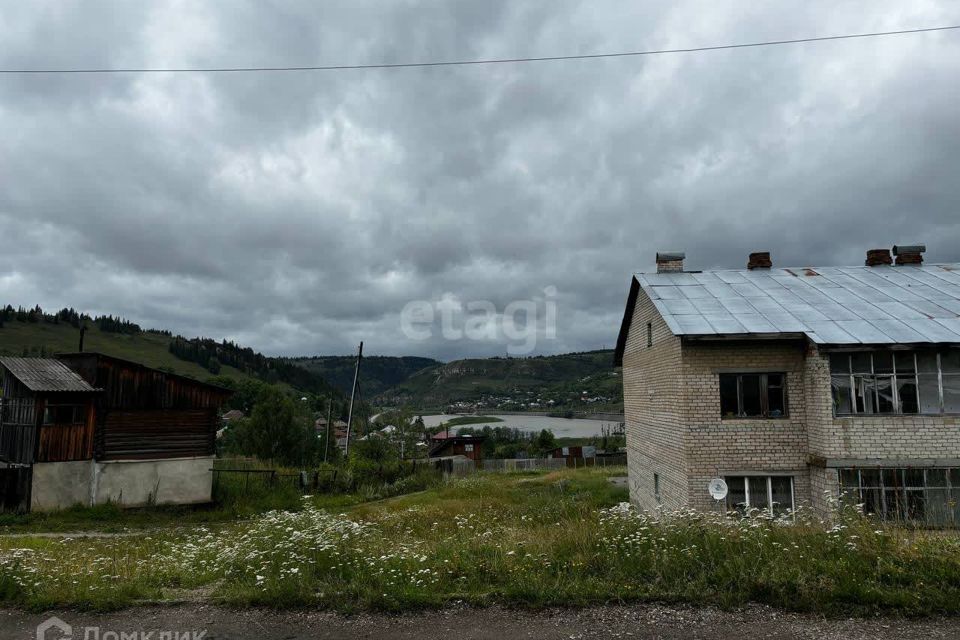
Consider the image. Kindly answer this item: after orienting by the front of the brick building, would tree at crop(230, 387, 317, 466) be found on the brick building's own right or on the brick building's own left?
on the brick building's own right

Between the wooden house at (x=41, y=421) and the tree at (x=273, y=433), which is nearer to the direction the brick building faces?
the wooden house

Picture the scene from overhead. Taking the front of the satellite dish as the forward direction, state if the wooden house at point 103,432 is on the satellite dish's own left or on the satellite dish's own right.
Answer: on the satellite dish's own right

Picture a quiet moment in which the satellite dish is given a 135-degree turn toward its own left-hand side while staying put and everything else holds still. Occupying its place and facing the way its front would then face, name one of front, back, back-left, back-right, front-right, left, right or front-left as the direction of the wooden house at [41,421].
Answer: back-left

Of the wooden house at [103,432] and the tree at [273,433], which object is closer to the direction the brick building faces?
the wooden house

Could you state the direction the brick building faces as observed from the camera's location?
facing the viewer

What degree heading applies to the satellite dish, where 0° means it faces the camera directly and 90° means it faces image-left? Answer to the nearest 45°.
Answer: approximately 0°

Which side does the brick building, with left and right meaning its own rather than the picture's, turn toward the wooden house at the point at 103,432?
right
